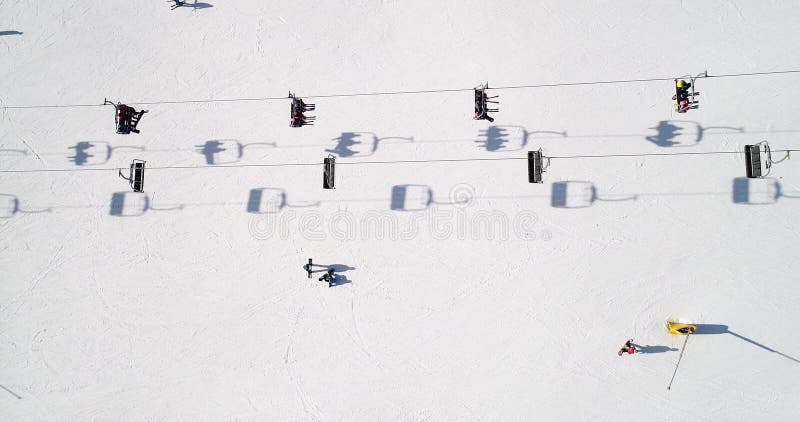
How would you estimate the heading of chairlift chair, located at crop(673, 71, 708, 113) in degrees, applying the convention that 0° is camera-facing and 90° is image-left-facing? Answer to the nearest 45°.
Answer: approximately 270°

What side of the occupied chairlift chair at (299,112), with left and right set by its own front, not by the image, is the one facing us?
right

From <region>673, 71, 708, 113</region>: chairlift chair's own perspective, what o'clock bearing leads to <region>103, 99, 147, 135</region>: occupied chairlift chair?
The occupied chairlift chair is roughly at 5 o'clock from the chairlift chair.

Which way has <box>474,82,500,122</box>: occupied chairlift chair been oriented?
to the viewer's right

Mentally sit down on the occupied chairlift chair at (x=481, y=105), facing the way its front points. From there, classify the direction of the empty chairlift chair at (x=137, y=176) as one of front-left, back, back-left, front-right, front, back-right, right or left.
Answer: back

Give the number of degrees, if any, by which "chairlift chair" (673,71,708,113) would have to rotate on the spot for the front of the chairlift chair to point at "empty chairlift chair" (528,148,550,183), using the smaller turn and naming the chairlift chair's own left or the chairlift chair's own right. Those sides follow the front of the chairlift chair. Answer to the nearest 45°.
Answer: approximately 135° to the chairlift chair's own right

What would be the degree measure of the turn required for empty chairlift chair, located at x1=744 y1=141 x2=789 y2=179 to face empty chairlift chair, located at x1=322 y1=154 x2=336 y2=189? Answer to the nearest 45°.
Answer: approximately 45° to its left

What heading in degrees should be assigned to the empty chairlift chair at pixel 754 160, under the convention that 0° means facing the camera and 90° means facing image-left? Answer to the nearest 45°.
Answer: approximately 90°

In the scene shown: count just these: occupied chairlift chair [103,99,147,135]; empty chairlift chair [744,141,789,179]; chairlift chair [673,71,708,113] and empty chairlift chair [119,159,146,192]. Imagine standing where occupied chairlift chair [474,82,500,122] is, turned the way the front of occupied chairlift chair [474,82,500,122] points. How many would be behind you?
2

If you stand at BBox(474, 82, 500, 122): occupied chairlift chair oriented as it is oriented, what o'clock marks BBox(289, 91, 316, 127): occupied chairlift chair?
BBox(289, 91, 316, 127): occupied chairlift chair is roughly at 6 o'clock from BBox(474, 82, 500, 122): occupied chairlift chair.
